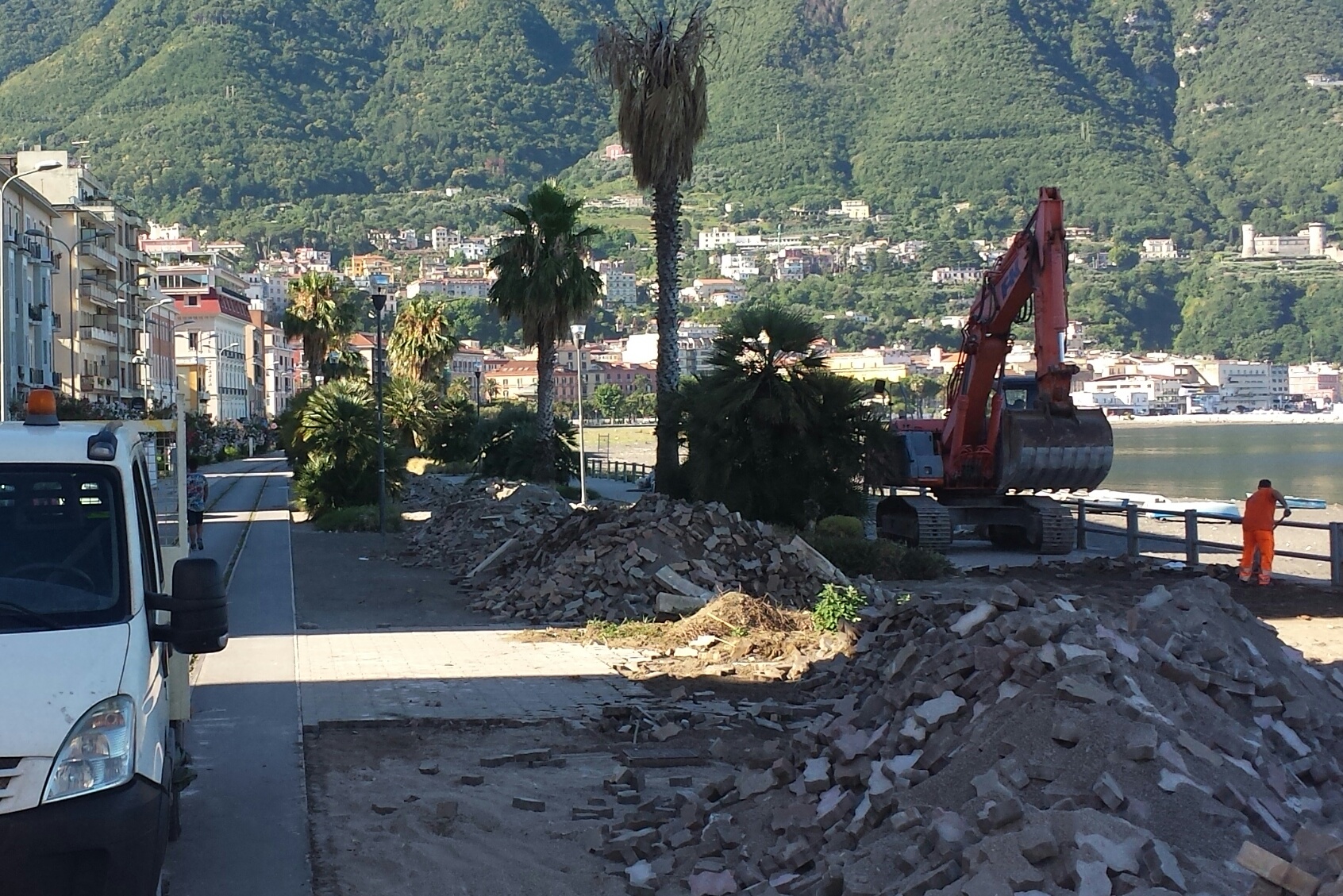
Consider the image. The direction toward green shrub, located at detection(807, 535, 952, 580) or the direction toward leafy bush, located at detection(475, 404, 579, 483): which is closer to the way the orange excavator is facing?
the green shrub

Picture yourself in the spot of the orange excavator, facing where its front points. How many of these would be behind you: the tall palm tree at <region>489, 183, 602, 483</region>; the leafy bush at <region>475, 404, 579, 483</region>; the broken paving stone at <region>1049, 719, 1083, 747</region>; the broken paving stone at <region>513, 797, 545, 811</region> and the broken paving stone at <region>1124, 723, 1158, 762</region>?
2

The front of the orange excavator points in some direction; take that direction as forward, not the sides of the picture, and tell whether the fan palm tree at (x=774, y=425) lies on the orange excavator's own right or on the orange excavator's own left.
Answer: on the orange excavator's own right

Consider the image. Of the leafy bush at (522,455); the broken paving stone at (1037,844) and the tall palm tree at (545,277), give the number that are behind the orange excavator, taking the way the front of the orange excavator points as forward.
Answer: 2

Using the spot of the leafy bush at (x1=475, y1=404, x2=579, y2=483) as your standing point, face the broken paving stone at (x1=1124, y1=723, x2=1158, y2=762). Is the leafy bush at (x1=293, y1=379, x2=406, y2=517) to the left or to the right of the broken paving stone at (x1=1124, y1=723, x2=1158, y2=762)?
right

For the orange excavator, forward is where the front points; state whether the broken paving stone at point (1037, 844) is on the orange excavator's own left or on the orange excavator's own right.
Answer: on the orange excavator's own right

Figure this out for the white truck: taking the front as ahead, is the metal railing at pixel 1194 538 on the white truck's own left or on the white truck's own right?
on the white truck's own left

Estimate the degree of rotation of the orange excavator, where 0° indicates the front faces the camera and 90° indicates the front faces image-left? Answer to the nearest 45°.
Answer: approximately 315°

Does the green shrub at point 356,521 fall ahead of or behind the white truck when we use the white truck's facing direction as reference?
behind

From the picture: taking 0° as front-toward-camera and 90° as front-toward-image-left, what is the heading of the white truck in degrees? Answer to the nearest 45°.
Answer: approximately 0°
